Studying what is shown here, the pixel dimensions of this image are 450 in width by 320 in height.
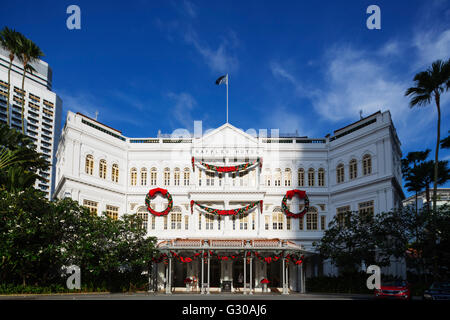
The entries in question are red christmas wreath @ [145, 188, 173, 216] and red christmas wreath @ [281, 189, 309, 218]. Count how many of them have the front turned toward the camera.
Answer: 2

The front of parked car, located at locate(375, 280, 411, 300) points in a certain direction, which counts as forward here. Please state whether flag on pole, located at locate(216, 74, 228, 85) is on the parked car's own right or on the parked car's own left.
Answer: on the parked car's own right

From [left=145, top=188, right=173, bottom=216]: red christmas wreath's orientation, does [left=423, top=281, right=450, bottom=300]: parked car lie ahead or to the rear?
ahead

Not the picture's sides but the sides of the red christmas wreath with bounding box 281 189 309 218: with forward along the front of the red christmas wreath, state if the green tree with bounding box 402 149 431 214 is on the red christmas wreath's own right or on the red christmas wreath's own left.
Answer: on the red christmas wreath's own left

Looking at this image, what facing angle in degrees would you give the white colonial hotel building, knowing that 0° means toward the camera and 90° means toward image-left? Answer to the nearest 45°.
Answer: approximately 0°

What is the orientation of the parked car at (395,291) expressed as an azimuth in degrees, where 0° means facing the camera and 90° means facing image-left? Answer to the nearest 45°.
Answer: approximately 45°

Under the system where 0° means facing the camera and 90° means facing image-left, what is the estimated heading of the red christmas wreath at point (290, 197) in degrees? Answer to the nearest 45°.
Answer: approximately 0°

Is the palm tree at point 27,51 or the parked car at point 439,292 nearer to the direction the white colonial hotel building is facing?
the parked car
